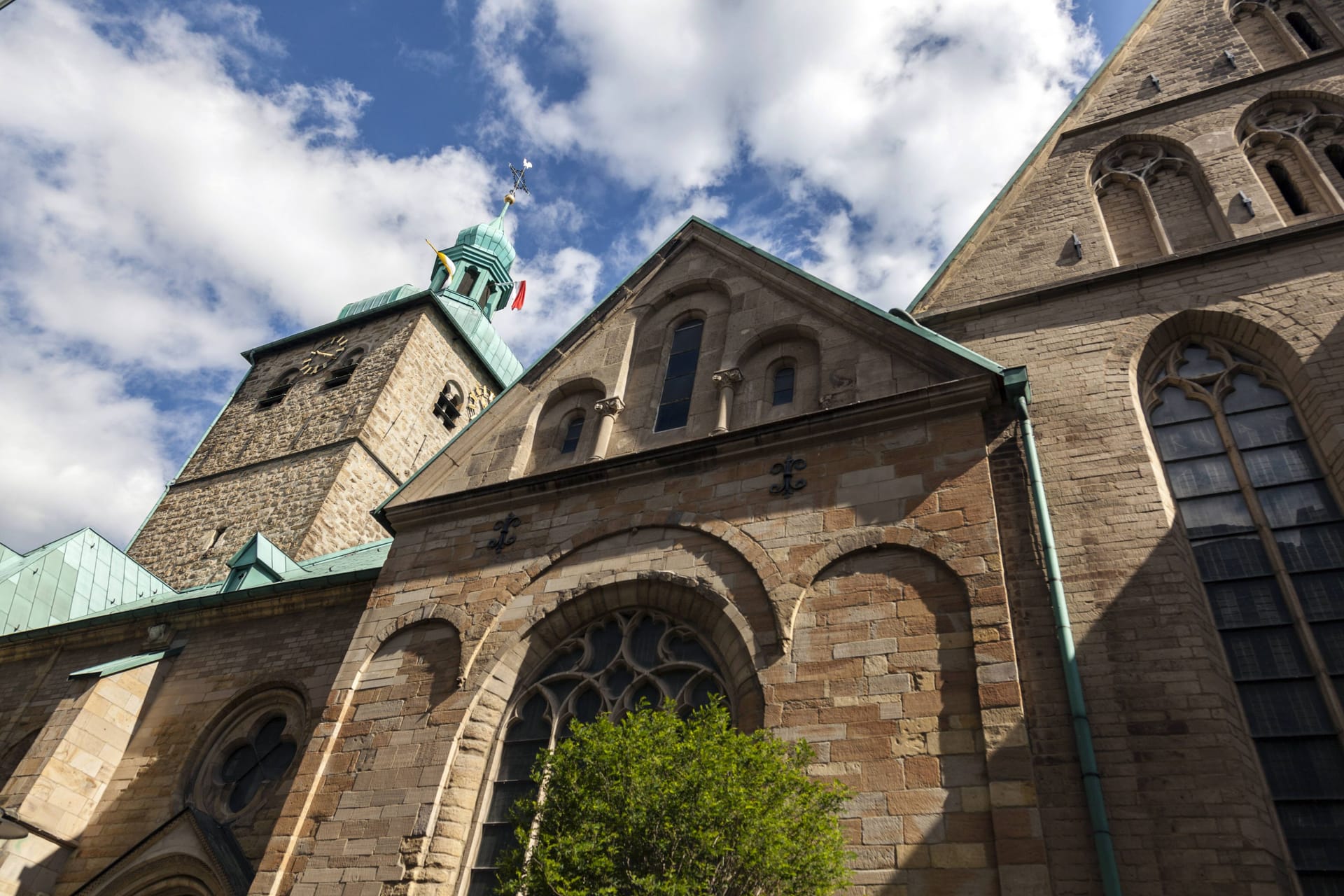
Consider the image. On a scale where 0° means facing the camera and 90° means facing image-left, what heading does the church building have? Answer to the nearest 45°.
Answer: approximately 0°
